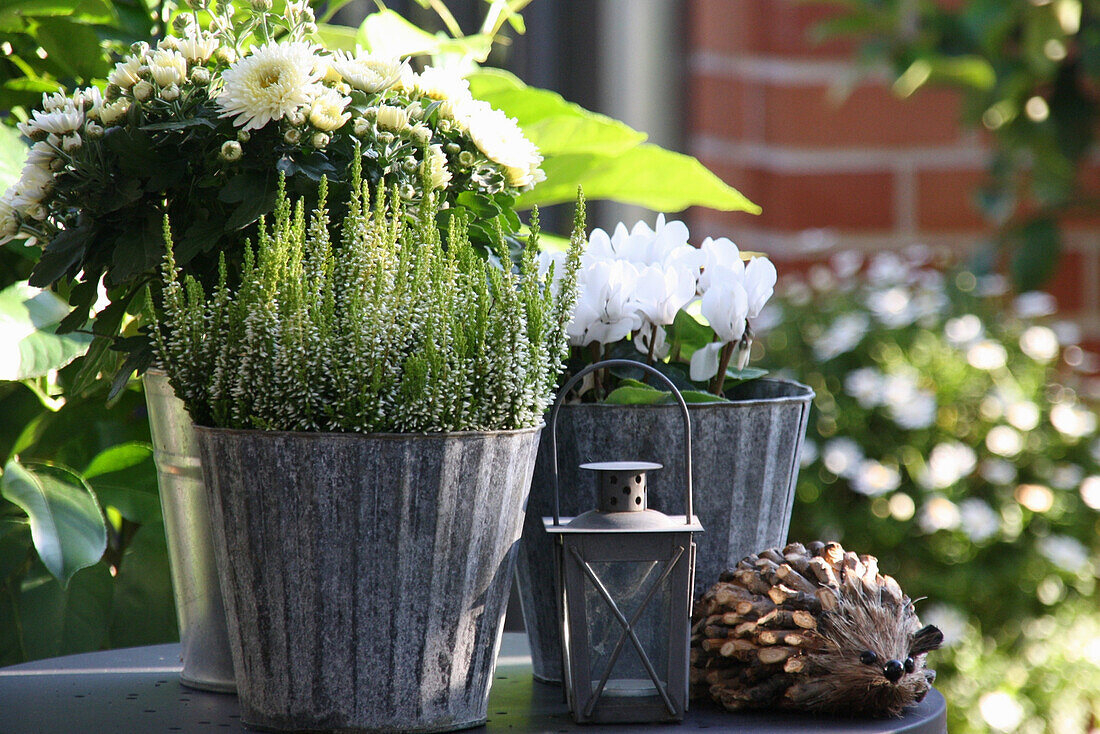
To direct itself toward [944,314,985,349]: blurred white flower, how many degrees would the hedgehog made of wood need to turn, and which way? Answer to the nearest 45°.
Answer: approximately 135° to its left

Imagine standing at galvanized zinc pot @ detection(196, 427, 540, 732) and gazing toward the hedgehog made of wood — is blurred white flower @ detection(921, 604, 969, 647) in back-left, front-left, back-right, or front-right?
front-left

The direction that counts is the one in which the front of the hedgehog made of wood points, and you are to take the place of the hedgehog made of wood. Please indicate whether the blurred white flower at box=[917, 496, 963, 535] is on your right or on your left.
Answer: on your left

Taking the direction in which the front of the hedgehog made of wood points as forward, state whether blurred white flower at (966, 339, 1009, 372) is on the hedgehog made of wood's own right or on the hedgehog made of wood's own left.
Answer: on the hedgehog made of wood's own left

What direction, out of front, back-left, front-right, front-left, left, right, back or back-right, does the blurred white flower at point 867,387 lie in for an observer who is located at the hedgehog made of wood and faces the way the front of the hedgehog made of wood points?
back-left

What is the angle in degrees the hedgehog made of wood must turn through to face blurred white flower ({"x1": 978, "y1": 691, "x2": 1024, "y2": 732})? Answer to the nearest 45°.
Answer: approximately 135° to its left

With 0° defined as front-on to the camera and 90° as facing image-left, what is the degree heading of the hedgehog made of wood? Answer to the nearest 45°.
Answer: approximately 315°

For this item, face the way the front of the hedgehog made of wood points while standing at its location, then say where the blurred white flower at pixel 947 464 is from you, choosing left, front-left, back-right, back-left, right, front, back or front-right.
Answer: back-left

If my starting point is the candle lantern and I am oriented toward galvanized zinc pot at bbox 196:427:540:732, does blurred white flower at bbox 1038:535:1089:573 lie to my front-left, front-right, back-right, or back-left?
back-right
